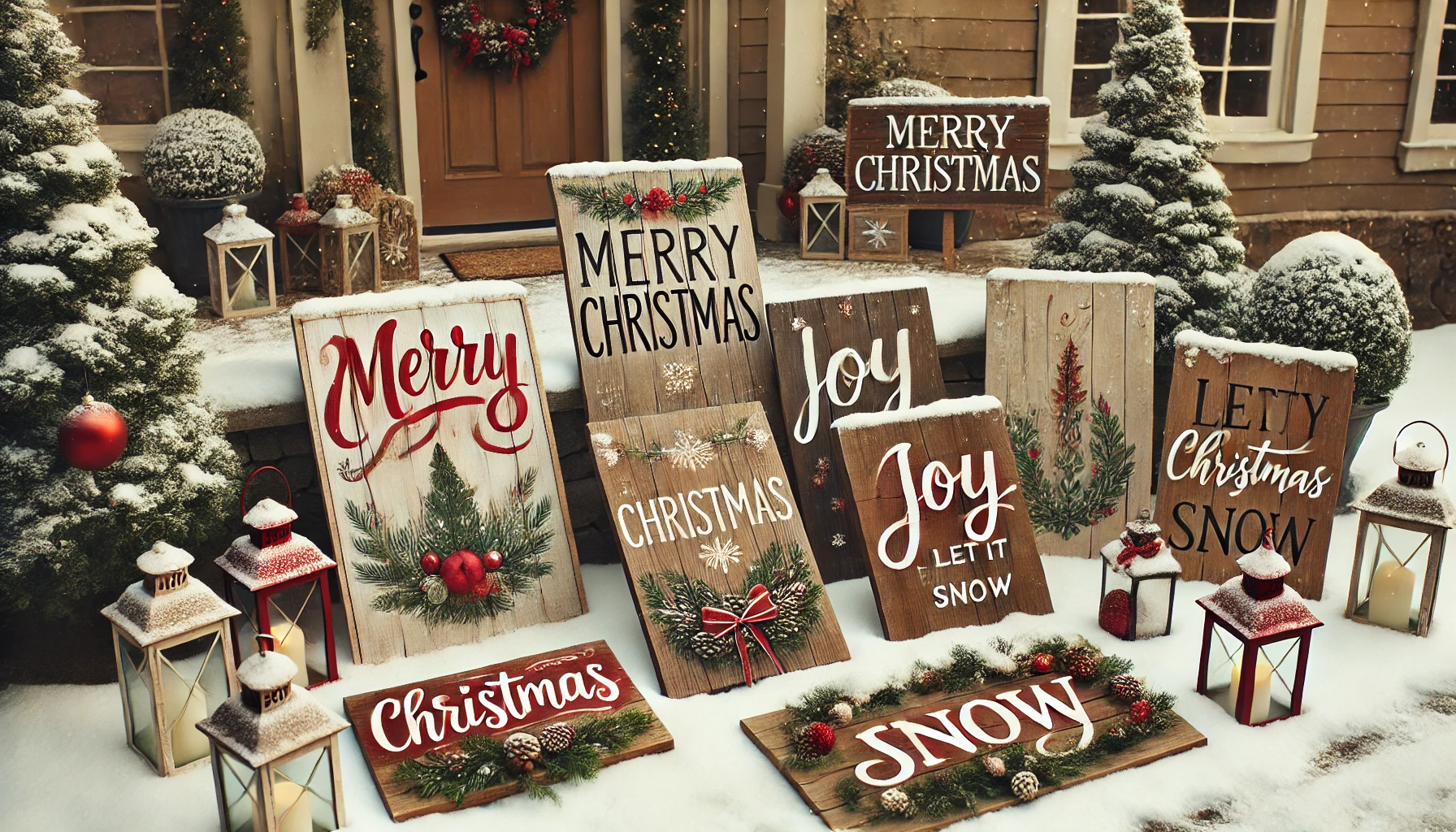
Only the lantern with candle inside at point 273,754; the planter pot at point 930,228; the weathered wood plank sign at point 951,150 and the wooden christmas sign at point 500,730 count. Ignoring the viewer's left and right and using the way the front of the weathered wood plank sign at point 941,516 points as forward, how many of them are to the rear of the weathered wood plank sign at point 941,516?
2

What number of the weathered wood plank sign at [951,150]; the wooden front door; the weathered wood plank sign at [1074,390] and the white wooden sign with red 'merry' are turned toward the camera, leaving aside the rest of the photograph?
4

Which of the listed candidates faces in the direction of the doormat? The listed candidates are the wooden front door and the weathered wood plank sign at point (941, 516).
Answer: the wooden front door

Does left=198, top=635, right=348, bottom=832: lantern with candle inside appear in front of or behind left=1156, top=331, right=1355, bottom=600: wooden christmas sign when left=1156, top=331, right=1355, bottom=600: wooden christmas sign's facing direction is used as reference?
in front

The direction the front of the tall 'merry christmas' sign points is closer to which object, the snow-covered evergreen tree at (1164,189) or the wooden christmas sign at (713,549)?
the wooden christmas sign

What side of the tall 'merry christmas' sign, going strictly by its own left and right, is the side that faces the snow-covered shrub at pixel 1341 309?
left

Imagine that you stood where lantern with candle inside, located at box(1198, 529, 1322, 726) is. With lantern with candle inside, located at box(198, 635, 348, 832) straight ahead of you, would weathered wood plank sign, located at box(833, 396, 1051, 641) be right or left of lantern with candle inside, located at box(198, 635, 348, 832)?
right

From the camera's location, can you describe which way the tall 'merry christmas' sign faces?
facing the viewer

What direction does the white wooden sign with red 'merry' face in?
toward the camera

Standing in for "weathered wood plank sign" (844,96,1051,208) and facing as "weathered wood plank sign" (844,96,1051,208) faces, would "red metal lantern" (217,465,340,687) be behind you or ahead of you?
ahead

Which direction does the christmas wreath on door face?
toward the camera

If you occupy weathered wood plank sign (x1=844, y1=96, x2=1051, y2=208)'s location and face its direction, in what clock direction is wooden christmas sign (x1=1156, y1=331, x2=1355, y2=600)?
The wooden christmas sign is roughly at 11 o'clock from the weathered wood plank sign.

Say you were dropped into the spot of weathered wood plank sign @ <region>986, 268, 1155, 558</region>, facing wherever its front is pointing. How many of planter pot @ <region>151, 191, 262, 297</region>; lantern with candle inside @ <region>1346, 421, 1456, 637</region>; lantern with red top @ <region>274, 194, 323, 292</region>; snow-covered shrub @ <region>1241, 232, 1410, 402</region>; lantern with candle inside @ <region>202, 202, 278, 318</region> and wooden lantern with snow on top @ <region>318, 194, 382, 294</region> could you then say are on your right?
4

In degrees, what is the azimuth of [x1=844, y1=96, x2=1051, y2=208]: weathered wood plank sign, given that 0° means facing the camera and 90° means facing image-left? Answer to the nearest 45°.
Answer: approximately 0°
